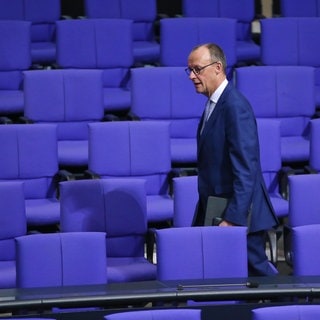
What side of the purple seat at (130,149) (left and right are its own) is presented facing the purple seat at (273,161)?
left

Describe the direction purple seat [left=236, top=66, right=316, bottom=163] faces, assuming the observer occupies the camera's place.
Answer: facing the viewer

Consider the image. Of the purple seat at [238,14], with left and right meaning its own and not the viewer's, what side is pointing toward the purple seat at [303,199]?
front

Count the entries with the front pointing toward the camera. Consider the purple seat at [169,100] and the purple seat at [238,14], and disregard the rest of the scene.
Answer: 2

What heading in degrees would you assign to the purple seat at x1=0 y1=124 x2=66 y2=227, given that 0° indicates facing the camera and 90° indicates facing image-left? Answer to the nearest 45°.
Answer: approximately 0°

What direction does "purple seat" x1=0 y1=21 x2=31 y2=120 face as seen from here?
toward the camera

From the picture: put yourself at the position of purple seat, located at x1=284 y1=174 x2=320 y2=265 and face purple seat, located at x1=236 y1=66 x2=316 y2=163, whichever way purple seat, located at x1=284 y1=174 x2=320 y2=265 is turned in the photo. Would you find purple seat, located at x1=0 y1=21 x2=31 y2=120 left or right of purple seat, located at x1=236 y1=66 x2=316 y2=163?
left

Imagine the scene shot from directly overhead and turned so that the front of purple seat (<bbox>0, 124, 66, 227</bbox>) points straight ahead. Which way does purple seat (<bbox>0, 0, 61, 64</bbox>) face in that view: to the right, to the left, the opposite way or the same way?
the same way

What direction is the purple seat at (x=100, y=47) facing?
toward the camera

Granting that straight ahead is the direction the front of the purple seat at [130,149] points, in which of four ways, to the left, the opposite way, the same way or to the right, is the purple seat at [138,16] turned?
the same way

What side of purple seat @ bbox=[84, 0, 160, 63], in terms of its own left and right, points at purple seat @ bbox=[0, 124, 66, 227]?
front

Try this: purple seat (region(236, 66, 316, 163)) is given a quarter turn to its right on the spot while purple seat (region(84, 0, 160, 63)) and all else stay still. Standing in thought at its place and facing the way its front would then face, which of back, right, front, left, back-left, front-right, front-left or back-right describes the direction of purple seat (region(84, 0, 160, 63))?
front-right

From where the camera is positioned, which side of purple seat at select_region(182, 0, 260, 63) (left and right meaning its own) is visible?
front

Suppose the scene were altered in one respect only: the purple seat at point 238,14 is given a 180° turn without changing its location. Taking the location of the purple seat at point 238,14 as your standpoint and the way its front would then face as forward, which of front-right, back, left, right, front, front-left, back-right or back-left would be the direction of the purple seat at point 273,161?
back

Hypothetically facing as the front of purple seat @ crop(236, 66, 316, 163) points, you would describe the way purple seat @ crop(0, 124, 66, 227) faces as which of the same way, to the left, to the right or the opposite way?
the same way

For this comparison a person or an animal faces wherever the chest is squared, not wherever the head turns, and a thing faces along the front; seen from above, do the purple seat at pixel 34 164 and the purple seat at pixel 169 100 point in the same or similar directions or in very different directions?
same or similar directions
